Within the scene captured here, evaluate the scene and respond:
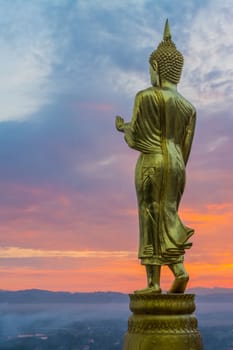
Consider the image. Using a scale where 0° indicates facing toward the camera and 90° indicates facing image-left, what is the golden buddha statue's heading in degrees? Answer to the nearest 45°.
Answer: approximately 135°
